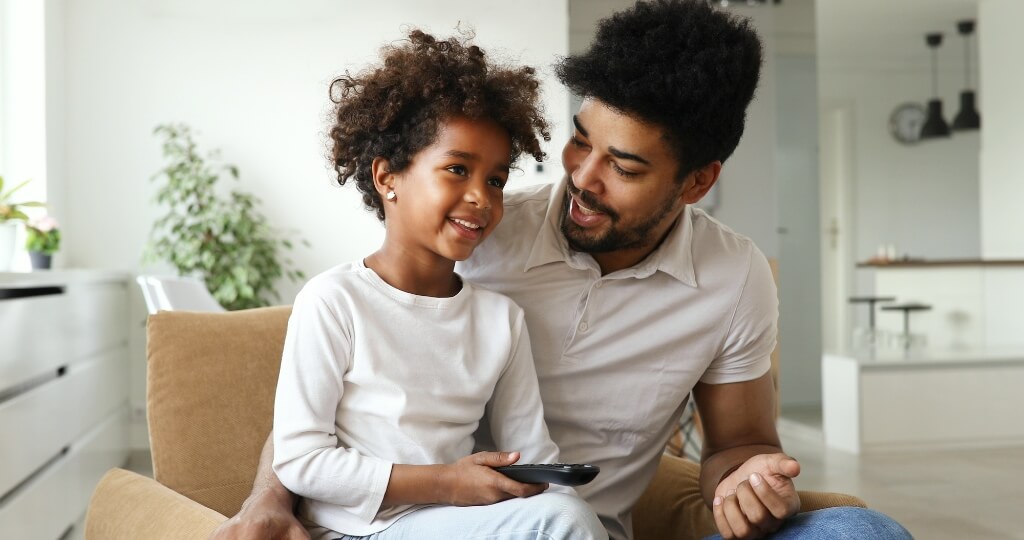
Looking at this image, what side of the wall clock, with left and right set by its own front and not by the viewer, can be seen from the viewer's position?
front

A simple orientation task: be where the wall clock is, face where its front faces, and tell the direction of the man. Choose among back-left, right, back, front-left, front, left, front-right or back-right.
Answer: front

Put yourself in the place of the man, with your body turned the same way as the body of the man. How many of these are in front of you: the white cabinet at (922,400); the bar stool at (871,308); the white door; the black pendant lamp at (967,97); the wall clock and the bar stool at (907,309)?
0

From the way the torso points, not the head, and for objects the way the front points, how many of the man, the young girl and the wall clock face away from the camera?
0

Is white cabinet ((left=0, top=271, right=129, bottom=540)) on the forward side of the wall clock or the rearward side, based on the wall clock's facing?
on the forward side

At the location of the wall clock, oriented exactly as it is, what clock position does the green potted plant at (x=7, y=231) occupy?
The green potted plant is roughly at 1 o'clock from the wall clock.

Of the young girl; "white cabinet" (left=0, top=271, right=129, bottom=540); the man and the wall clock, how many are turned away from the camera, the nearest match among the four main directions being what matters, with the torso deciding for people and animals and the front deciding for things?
0

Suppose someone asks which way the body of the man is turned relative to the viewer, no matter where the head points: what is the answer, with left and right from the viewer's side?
facing the viewer and to the left of the viewer

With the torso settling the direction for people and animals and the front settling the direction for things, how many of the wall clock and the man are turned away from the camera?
0

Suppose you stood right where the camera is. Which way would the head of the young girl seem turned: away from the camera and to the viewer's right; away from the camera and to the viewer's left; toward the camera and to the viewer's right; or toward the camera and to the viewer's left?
toward the camera and to the viewer's right

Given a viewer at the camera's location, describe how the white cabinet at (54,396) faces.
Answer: facing the viewer and to the right of the viewer

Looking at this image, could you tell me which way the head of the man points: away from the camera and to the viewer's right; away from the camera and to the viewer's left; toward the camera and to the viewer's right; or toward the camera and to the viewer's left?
toward the camera and to the viewer's left

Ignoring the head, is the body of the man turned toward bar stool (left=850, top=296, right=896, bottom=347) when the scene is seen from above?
no
